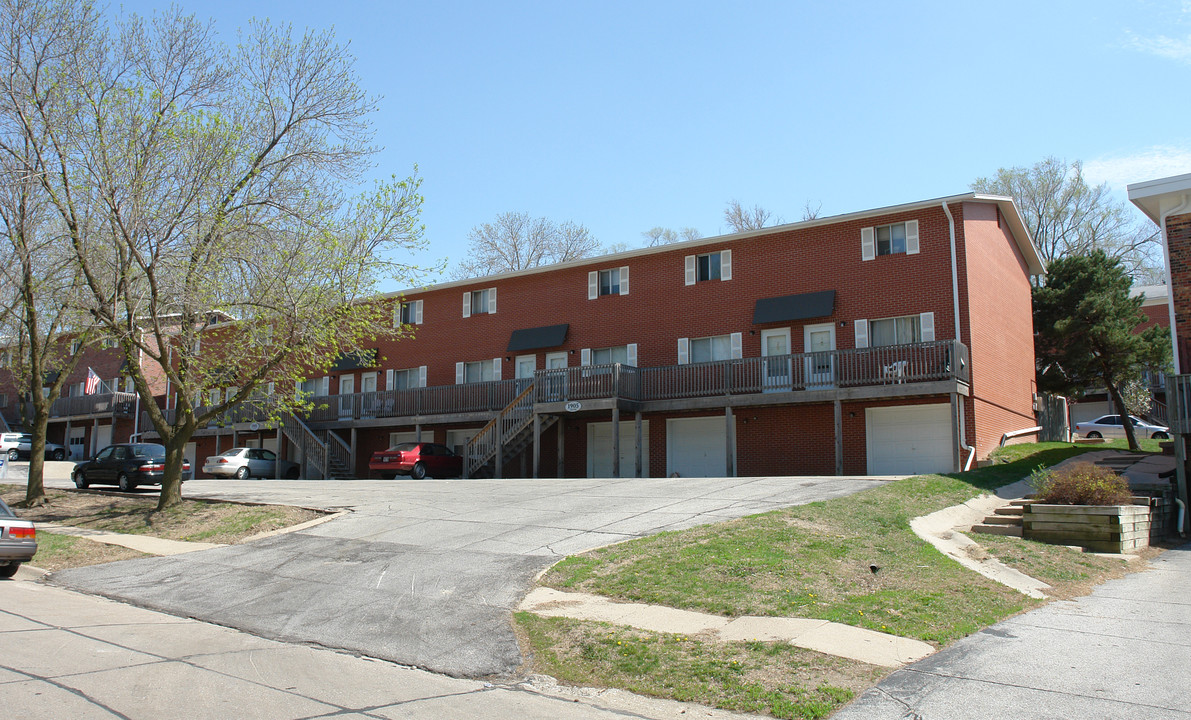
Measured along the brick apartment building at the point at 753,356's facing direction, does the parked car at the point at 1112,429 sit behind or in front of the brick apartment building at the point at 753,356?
behind

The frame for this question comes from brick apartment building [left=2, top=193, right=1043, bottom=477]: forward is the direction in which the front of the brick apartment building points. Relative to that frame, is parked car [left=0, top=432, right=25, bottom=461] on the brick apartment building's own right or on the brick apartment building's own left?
on the brick apartment building's own right

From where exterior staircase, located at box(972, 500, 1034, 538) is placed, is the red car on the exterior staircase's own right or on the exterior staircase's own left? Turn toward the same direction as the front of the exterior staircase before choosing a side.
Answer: on the exterior staircase's own right

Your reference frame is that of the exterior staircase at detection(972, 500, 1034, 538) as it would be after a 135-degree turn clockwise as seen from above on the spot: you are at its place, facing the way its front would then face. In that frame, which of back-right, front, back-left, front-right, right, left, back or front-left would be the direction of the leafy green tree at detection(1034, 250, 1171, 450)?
front

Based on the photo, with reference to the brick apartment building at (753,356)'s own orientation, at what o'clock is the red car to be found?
The red car is roughly at 2 o'clock from the brick apartment building.

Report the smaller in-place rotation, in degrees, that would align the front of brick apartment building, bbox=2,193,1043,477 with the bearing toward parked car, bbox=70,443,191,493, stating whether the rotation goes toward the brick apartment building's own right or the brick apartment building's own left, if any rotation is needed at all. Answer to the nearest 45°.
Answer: approximately 45° to the brick apartment building's own right

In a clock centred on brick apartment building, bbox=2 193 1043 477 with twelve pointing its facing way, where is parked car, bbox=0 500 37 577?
The parked car is roughly at 12 o'clock from the brick apartment building.

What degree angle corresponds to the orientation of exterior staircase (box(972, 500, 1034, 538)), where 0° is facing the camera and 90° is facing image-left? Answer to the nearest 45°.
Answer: approximately 45°

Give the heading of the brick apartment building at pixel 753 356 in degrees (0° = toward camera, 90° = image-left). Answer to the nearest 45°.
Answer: approximately 45°

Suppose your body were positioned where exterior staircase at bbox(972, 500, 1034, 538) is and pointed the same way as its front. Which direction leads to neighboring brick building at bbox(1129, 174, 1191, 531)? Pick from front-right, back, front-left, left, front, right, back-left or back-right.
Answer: back
